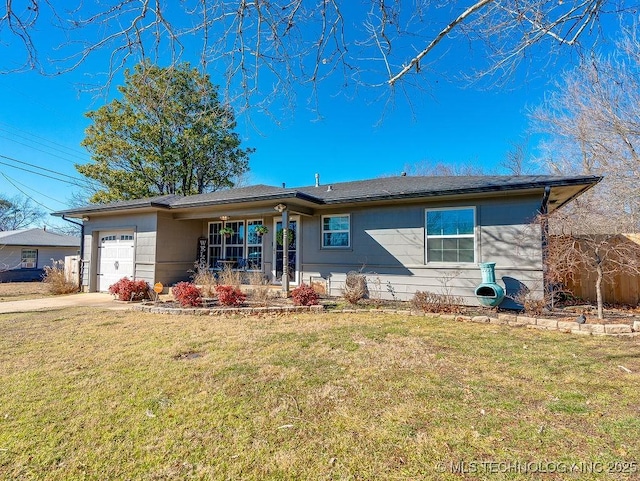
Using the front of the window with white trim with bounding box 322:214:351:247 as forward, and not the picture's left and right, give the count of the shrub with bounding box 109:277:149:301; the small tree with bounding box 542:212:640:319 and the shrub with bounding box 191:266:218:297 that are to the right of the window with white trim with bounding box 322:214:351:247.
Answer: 2

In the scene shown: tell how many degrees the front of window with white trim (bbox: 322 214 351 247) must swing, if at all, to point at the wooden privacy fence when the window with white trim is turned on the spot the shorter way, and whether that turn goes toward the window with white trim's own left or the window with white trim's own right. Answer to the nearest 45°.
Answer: approximately 90° to the window with white trim's own left

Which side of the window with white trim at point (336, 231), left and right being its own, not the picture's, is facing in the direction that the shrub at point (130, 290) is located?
right

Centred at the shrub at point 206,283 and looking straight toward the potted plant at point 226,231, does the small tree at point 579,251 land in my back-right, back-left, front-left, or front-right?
back-right

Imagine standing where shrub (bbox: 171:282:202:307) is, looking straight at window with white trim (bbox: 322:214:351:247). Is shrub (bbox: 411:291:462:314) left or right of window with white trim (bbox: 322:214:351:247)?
right

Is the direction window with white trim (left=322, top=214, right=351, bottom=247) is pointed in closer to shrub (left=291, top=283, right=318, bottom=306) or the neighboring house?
the shrub

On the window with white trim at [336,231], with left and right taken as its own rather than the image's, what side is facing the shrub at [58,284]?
right

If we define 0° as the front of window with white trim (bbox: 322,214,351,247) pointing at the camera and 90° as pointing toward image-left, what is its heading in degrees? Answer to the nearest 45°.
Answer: approximately 0°

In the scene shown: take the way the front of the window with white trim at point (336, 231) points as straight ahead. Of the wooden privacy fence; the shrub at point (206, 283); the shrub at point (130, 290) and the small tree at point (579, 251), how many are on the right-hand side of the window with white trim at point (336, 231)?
2
